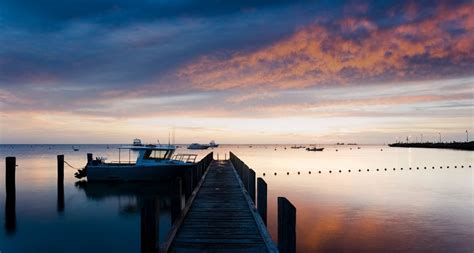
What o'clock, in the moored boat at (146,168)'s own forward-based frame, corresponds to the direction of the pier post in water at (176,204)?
The pier post in water is roughly at 3 o'clock from the moored boat.

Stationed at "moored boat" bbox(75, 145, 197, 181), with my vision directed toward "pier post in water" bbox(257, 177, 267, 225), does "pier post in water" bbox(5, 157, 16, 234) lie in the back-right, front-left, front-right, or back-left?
front-right

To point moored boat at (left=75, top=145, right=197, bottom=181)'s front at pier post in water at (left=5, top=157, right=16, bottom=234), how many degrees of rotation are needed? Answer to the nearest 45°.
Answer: approximately 135° to its right

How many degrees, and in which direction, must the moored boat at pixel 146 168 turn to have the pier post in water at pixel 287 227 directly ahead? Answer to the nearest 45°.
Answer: approximately 90° to its right

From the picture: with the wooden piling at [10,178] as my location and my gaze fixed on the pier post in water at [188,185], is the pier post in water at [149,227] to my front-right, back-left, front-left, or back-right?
front-right

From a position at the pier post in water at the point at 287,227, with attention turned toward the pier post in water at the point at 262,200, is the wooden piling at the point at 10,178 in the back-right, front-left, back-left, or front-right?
front-left

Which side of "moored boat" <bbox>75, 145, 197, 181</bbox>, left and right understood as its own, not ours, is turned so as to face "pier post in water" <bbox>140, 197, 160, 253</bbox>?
right

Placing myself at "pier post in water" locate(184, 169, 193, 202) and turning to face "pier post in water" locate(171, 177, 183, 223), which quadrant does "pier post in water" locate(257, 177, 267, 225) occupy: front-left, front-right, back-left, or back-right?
front-left
